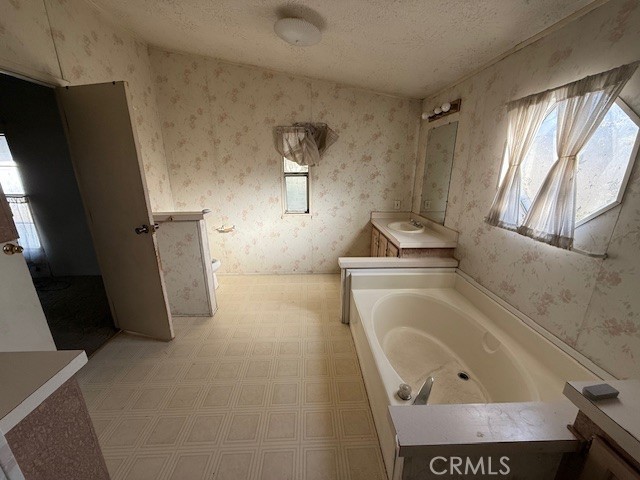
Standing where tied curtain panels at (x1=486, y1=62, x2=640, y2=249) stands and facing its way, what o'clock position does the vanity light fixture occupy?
The vanity light fixture is roughly at 3 o'clock from the tied curtain panels.

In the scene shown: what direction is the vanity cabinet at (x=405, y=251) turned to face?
to the viewer's left

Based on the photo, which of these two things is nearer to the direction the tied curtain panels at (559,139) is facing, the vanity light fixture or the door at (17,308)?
the door

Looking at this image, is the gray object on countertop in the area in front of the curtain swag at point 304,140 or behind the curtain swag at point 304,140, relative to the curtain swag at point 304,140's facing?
in front

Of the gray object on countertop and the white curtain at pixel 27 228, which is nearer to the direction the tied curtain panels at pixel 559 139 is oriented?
the white curtain

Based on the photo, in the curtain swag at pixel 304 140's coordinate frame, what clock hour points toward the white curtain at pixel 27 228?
The white curtain is roughly at 3 o'clock from the curtain swag.

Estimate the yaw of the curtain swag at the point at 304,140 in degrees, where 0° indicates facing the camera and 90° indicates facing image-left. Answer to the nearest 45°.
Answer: approximately 0°

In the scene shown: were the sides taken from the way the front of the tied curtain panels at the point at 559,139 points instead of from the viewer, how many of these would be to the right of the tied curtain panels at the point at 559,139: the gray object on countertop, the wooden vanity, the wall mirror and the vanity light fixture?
3

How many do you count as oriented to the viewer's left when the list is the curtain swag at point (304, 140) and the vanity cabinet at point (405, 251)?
1

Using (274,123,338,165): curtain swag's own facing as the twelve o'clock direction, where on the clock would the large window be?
The large window is roughly at 11 o'clock from the curtain swag.

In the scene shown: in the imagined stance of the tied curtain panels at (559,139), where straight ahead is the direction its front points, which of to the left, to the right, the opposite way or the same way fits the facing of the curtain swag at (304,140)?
to the left

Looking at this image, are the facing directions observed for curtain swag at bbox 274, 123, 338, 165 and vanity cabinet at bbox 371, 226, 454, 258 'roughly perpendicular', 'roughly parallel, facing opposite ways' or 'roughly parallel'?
roughly perpendicular

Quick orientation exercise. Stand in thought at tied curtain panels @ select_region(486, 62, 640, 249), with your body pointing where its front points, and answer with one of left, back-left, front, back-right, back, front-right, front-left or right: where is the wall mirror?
right
